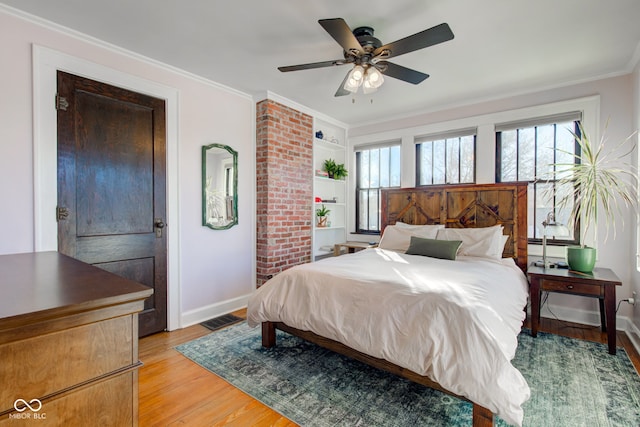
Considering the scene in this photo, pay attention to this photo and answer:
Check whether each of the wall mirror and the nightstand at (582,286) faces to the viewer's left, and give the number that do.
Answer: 0

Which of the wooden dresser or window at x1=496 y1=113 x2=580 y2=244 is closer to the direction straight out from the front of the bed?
the wooden dresser

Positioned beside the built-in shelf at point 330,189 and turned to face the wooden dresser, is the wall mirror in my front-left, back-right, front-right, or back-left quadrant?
front-right

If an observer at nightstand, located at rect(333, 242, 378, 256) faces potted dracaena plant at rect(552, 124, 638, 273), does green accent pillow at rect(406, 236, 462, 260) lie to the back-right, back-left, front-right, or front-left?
front-right

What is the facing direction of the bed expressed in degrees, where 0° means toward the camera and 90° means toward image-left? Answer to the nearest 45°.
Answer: approximately 45°

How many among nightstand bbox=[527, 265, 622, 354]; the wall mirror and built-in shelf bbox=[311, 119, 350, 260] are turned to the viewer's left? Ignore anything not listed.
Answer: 0

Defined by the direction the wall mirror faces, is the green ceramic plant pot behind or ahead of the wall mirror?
ahead

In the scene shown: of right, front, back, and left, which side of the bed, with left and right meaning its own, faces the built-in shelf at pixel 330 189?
right

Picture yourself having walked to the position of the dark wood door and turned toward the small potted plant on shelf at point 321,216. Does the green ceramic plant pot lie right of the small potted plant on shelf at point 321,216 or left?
right

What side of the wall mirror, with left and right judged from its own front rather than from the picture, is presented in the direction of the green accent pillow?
front

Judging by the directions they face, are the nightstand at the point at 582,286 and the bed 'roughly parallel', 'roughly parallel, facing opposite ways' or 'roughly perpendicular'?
roughly parallel

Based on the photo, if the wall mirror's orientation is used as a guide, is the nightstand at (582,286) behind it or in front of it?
in front

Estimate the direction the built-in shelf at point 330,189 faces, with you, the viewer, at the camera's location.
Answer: facing the viewer and to the right of the viewer

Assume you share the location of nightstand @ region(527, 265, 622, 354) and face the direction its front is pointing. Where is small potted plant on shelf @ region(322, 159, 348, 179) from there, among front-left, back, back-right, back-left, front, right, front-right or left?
right

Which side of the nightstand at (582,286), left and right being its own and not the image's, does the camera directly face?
front

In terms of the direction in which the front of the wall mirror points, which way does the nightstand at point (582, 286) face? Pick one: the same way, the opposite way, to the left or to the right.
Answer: to the right
